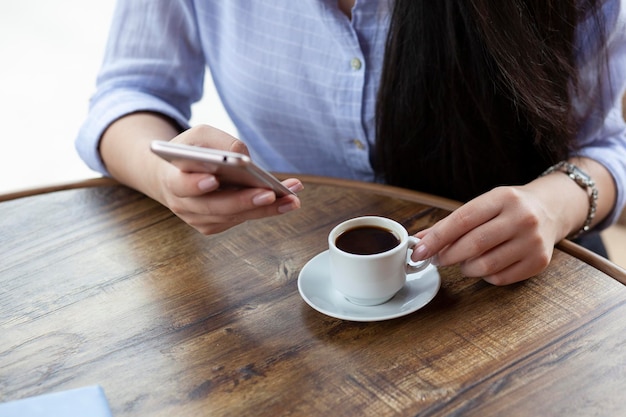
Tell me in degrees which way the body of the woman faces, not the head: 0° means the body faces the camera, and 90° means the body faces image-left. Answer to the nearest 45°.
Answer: approximately 0°

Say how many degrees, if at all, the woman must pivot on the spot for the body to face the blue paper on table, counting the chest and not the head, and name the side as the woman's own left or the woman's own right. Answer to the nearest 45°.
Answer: approximately 45° to the woman's own right
